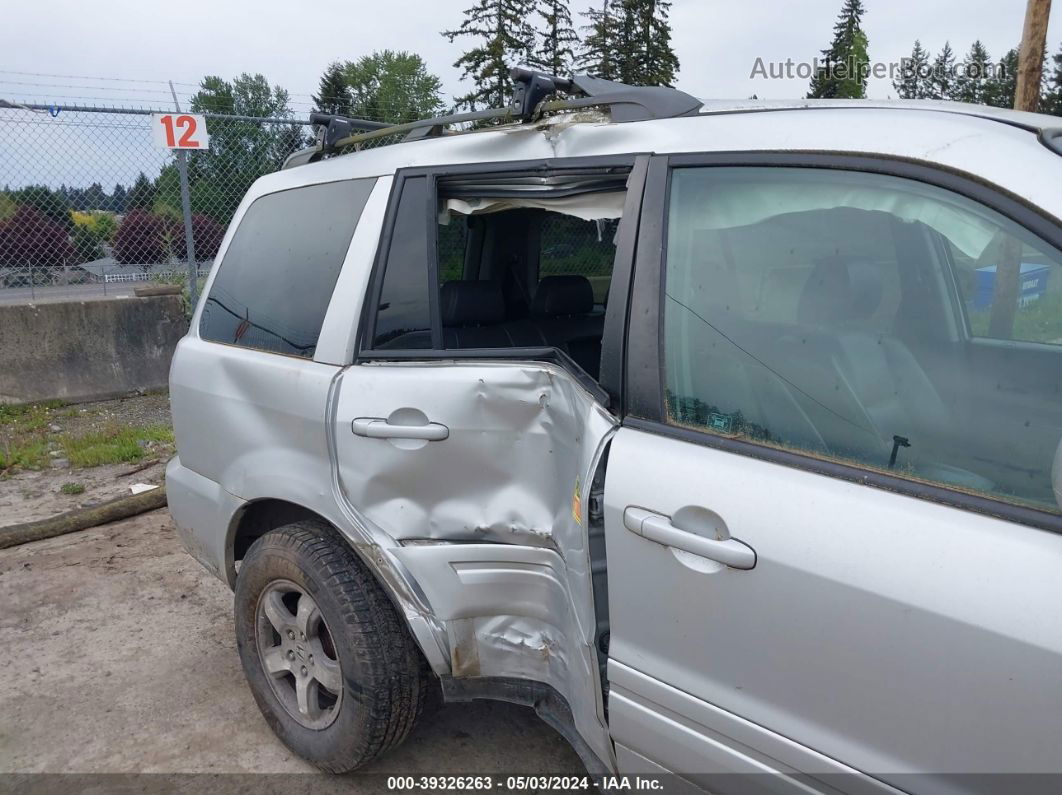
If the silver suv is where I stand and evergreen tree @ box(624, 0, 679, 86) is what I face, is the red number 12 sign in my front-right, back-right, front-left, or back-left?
front-left

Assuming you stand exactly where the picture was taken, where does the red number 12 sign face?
facing the viewer

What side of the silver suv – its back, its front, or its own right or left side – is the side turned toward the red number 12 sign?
back

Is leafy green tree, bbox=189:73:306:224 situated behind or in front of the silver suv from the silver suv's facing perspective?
behind

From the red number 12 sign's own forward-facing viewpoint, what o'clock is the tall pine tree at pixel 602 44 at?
The tall pine tree is roughly at 7 o'clock from the red number 12 sign.

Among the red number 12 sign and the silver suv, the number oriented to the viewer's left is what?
0

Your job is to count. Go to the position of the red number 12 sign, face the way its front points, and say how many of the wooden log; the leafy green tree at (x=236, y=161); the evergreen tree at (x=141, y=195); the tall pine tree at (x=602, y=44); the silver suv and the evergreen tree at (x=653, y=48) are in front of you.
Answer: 2

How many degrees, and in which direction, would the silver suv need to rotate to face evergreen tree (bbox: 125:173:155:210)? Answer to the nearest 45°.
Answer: approximately 180°

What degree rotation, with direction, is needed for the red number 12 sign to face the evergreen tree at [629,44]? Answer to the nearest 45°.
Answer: approximately 135° to its left
